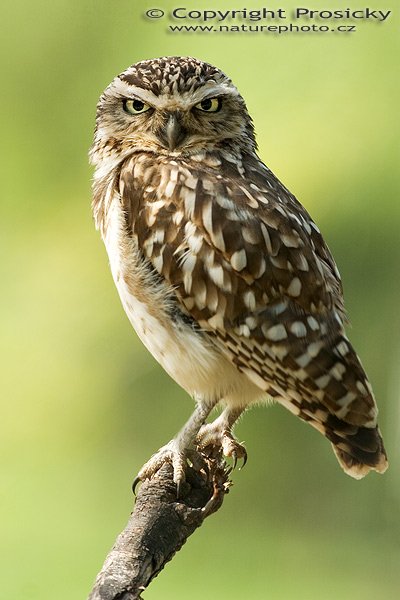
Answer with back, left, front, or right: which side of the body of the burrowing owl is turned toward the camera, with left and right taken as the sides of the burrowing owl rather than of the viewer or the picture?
left
